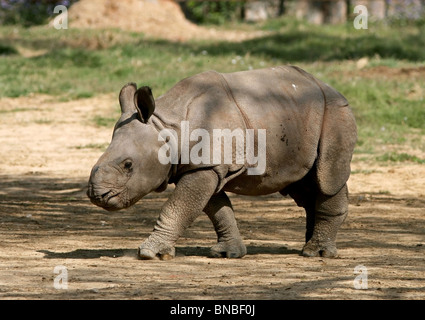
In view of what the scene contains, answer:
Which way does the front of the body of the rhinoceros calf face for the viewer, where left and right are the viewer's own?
facing to the left of the viewer
